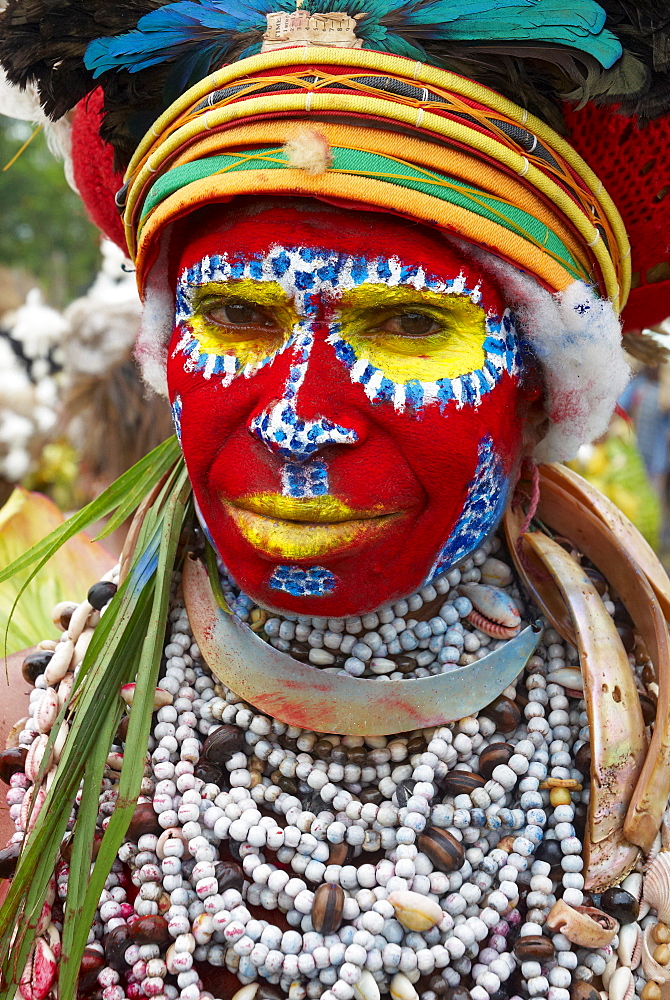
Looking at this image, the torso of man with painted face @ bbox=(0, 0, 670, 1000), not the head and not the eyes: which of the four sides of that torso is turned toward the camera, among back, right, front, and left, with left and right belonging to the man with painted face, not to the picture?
front
